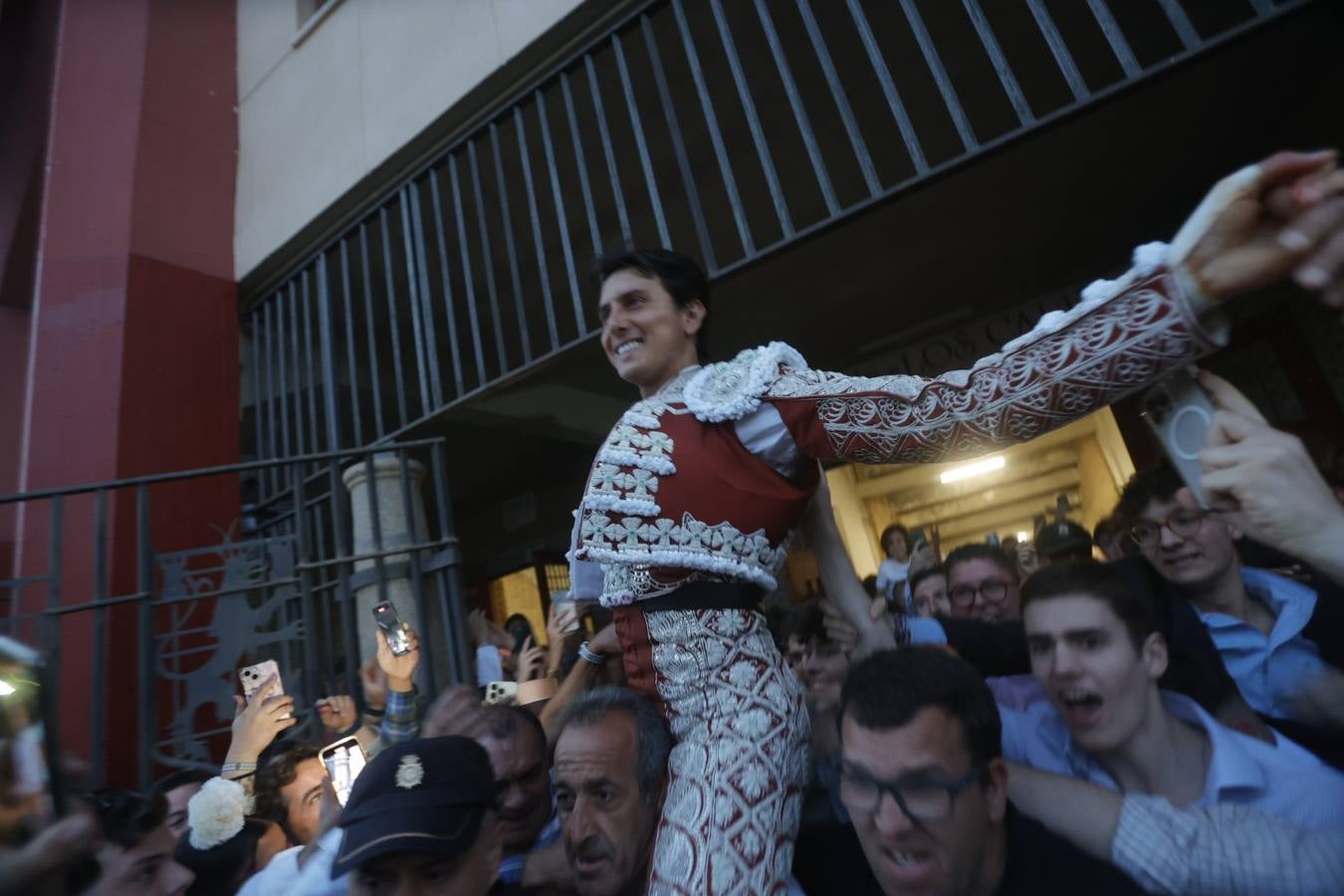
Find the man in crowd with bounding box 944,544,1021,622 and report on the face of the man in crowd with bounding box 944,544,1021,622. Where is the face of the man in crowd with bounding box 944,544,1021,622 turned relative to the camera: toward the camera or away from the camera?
toward the camera

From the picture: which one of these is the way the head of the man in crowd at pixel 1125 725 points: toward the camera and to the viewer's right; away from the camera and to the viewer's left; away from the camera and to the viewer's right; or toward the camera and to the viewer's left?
toward the camera and to the viewer's left

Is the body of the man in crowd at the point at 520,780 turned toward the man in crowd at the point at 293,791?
no

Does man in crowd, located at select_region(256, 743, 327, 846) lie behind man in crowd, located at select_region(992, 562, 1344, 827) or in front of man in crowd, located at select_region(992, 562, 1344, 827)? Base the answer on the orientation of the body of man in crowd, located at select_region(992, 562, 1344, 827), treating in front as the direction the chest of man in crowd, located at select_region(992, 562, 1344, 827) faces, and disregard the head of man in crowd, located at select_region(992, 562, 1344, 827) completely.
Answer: in front

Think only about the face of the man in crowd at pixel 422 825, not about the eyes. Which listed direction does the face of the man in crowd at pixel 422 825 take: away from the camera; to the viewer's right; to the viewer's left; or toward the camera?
toward the camera

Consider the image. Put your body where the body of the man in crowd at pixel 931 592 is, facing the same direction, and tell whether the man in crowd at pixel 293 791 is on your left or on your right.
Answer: on your right

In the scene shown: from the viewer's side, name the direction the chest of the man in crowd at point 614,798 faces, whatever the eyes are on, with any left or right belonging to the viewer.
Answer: facing the viewer and to the left of the viewer

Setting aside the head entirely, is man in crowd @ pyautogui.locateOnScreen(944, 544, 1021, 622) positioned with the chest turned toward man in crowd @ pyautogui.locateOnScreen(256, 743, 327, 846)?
no

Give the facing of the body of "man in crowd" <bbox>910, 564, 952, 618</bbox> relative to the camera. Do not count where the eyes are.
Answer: toward the camera

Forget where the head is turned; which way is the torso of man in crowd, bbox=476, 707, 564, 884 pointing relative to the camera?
toward the camera

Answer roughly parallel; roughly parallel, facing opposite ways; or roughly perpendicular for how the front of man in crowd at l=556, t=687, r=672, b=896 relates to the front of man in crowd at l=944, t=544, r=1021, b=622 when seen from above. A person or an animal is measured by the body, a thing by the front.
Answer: roughly parallel

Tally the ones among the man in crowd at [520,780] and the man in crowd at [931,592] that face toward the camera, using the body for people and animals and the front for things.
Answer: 2
